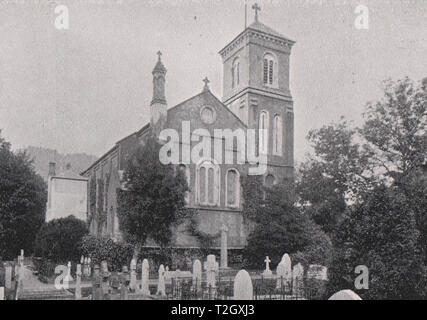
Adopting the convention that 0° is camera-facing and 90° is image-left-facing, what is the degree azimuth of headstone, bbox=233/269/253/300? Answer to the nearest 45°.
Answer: approximately 0°

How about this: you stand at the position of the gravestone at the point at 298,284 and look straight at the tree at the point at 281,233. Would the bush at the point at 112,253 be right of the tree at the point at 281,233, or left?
left

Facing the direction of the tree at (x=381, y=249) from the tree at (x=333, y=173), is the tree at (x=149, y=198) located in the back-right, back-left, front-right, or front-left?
front-right

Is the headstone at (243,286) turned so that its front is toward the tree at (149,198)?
no

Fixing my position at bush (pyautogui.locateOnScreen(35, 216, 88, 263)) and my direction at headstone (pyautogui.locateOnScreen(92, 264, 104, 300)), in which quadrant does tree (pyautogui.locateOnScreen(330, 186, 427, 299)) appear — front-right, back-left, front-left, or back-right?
front-left

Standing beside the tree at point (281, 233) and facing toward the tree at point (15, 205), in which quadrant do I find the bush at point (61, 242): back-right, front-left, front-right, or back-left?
front-left

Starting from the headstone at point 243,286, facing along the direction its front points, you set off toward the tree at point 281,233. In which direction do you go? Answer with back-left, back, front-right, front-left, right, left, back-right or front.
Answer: back

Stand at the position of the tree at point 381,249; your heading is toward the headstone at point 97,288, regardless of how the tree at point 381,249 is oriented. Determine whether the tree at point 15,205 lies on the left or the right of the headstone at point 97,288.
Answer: right

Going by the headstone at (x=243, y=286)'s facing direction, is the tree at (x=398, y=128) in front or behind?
behind

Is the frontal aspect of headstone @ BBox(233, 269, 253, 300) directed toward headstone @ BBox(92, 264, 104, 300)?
no

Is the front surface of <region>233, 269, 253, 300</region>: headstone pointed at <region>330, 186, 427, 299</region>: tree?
no

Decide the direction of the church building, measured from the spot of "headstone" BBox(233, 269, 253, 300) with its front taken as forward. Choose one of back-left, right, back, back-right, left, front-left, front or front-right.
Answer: back
